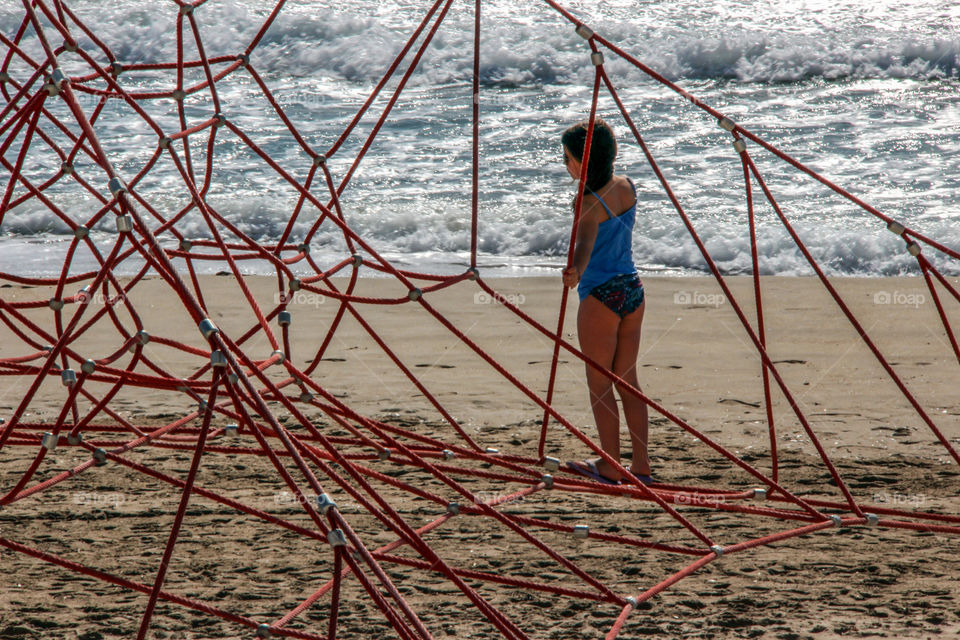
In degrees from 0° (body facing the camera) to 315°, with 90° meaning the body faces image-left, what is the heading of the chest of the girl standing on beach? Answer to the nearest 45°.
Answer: approximately 135°
